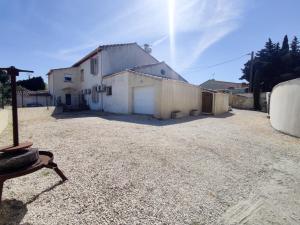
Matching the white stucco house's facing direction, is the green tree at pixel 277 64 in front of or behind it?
behind

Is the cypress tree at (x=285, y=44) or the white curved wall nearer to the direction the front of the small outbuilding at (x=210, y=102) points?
the white curved wall

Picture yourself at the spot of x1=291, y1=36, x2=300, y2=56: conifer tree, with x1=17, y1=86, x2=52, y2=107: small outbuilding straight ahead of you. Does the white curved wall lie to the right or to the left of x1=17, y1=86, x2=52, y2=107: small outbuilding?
left

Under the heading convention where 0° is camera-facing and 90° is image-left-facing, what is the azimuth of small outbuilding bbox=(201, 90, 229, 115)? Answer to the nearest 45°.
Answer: approximately 45°
